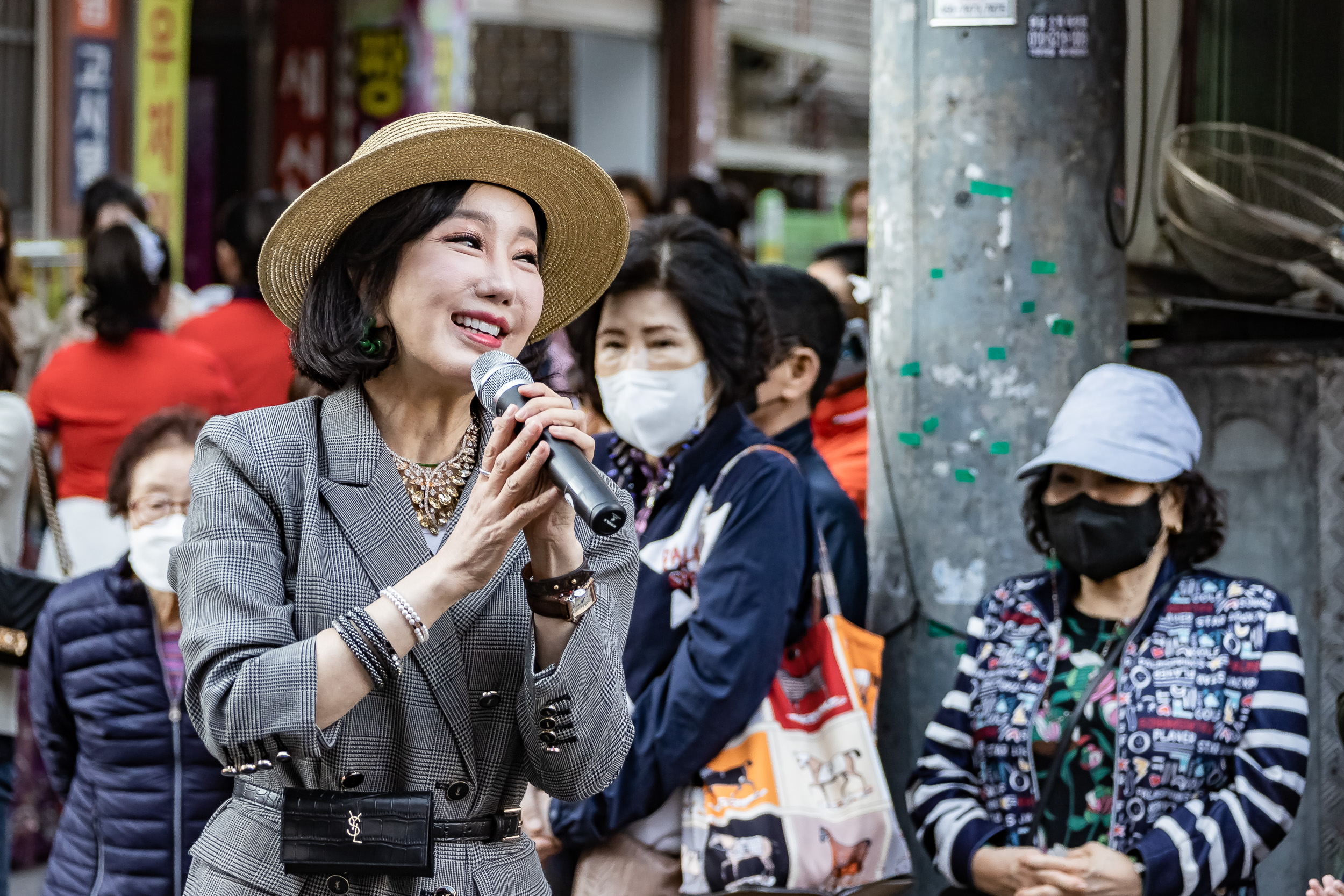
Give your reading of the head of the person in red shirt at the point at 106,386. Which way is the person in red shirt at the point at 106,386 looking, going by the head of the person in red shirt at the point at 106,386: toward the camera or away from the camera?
away from the camera

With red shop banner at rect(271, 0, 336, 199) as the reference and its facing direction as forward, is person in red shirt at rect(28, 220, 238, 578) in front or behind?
in front

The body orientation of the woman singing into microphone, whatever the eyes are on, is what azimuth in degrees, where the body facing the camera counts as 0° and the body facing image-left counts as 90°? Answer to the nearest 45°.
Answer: approximately 315°

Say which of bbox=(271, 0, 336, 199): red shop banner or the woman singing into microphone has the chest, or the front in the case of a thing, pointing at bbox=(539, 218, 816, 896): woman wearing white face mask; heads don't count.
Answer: the red shop banner

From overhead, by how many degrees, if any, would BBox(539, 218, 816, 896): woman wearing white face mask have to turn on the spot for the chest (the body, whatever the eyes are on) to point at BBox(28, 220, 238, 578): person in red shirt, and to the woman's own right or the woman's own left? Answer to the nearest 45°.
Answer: approximately 90° to the woman's own right

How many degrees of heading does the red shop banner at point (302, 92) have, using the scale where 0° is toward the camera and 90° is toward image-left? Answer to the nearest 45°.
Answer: approximately 0°

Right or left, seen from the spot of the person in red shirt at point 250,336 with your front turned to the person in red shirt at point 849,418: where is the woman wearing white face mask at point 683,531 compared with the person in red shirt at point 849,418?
right

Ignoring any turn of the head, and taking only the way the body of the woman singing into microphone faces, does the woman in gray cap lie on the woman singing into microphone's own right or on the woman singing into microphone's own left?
on the woman singing into microphone's own left

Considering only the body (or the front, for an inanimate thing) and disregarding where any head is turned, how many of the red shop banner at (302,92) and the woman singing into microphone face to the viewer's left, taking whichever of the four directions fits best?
0
